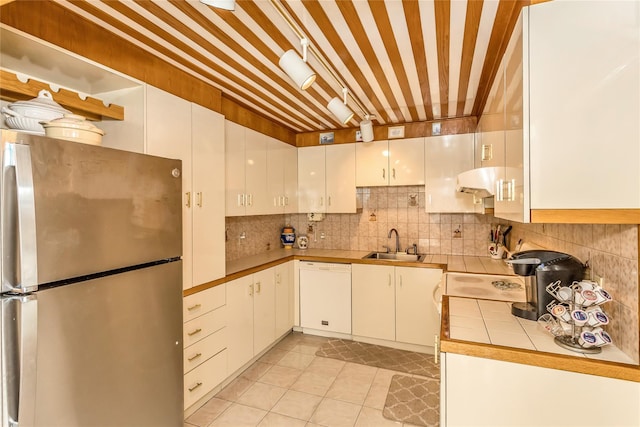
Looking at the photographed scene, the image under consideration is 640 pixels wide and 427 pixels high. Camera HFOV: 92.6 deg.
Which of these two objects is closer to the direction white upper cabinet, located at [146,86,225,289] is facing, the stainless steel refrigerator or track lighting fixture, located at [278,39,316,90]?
the track lighting fixture

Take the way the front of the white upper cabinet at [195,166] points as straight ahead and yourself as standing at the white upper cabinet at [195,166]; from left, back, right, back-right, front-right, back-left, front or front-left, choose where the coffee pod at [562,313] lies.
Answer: front

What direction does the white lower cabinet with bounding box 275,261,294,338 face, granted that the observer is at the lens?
facing the viewer and to the right of the viewer

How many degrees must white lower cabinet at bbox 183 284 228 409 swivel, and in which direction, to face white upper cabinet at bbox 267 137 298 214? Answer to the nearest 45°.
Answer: approximately 90° to its left

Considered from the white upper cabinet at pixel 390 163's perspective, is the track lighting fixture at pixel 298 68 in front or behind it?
in front

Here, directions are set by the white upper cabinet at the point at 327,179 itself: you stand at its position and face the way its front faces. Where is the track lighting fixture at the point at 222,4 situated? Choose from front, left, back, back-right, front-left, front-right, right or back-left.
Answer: front

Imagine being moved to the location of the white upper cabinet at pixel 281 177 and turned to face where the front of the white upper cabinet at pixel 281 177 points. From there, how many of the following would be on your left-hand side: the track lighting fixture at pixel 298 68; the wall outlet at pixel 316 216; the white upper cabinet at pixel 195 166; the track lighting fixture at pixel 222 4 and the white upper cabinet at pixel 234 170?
1

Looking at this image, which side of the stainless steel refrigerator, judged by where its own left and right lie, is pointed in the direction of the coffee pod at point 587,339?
front

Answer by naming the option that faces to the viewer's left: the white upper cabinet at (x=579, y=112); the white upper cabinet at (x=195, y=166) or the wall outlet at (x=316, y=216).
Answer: the white upper cabinet at (x=579, y=112)

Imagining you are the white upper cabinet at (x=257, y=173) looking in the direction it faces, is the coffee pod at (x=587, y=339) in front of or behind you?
in front

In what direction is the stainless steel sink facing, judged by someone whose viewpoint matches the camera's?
facing the viewer

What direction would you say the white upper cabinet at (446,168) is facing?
toward the camera

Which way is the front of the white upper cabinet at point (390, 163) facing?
toward the camera

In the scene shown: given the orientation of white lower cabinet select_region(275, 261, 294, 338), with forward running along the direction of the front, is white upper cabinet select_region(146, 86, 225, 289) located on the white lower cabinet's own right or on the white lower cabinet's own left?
on the white lower cabinet's own right

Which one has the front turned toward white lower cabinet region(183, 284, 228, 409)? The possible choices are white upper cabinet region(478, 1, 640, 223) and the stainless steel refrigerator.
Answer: the white upper cabinet

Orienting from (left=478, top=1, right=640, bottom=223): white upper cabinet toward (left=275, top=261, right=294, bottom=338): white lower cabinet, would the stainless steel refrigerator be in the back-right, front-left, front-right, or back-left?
front-left

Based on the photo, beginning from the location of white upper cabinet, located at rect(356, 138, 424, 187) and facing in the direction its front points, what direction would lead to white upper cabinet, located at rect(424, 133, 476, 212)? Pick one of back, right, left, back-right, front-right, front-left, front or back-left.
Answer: left
